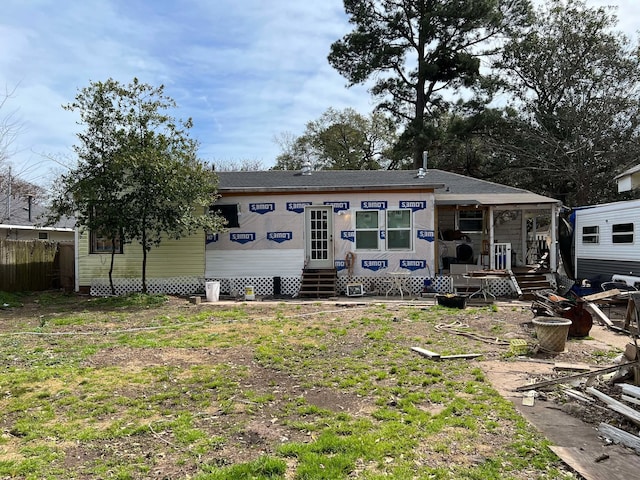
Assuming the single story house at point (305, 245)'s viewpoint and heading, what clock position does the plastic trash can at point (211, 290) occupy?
The plastic trash can is roughly at 2 o'clock from the single story house.

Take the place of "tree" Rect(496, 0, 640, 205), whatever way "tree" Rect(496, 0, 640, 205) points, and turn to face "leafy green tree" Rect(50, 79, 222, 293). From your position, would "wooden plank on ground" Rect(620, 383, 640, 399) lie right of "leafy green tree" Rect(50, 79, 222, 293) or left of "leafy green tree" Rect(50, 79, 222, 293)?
left

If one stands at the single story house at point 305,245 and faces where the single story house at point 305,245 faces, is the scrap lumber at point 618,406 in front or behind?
in front

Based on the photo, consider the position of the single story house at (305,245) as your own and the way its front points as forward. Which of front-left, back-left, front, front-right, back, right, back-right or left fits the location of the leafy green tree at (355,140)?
back

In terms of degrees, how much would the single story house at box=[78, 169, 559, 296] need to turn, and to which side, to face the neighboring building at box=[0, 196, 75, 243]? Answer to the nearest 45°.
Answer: approximately 135° to its right

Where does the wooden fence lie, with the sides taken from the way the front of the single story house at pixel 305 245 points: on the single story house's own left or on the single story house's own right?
on the single story house's own right

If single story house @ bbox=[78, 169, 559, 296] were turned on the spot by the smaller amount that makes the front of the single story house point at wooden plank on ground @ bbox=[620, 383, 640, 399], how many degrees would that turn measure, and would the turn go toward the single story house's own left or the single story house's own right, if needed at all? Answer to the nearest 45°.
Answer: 0° — it already faces it

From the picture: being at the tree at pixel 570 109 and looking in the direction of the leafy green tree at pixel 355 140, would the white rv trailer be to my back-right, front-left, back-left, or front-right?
back-left

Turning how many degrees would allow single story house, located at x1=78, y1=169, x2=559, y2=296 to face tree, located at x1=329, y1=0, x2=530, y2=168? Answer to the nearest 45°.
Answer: approximately 135° to its left

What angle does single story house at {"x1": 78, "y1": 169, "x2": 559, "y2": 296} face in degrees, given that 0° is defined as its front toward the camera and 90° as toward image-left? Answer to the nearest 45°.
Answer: approximately 0°

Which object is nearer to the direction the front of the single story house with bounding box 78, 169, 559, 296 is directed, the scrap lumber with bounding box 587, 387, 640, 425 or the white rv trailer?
the scrap lumber

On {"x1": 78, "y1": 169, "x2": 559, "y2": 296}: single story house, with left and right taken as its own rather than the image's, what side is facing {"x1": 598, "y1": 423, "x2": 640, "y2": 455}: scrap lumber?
front

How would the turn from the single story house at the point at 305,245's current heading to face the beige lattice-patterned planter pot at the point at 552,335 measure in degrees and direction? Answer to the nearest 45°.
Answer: approximately 45° to its left
